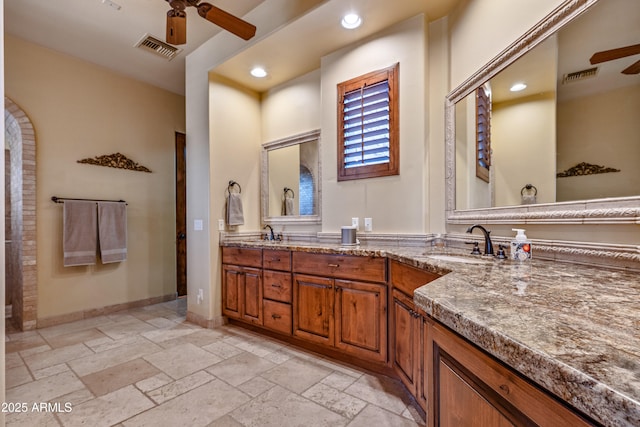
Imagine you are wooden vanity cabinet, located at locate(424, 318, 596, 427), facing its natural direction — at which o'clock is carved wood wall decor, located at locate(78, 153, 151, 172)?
The carved wood wall decor is roughly at 2 o'clock from the wooden vanity cabinet.

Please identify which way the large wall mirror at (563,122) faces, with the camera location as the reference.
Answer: facing the viewer and to the left of the viewer

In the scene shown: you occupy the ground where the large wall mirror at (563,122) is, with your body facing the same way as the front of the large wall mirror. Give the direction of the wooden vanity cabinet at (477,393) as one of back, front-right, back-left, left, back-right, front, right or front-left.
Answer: front-left

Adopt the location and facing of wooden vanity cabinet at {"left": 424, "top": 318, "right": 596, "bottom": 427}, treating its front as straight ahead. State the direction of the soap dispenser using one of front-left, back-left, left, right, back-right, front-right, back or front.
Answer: back-right

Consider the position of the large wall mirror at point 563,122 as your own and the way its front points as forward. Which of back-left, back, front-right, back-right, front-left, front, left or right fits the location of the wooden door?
front-right

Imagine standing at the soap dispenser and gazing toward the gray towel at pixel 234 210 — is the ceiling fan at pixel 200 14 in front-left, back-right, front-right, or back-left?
front-left

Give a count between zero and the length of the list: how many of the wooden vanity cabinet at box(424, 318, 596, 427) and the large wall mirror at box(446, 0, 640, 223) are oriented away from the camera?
0

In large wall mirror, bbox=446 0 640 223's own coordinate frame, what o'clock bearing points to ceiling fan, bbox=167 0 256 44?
The ceiling fan is roughly at 1 o'clock from the large wall mirror.

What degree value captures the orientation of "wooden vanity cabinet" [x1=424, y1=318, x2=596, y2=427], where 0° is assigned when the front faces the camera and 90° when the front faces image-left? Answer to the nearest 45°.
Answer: approximately 45°

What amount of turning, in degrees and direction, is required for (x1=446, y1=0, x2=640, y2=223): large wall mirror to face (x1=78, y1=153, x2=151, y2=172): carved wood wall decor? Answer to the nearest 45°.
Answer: approximately 45° to its right

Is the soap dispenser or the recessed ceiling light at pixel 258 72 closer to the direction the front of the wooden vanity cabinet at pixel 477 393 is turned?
the recessed ceiling light
